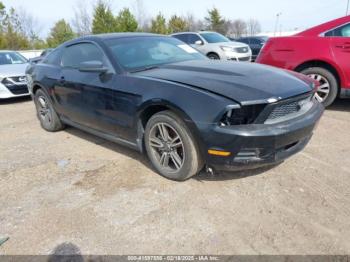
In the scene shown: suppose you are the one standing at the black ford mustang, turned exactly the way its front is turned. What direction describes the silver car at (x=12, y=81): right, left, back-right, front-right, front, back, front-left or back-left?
back

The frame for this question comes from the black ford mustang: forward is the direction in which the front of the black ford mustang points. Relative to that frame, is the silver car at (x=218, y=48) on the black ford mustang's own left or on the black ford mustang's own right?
on the black ford mustang's own left

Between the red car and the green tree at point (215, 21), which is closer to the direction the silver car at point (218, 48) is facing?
the red car

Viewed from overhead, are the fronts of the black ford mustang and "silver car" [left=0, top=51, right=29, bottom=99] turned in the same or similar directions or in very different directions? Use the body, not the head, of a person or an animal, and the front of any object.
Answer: same or similar directions

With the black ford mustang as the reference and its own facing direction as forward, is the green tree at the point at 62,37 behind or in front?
behind

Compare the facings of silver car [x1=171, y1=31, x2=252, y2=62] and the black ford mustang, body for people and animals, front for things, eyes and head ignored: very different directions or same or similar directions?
same or similar directions

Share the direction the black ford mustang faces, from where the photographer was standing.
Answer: facing the viewer and to the right of the viewer

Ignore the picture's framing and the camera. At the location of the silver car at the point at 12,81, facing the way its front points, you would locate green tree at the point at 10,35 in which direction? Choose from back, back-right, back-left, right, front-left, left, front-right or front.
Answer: back-left

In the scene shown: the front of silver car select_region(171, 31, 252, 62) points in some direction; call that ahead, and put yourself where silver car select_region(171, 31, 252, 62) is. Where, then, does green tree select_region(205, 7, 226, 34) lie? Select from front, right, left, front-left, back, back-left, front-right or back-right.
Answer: back-left

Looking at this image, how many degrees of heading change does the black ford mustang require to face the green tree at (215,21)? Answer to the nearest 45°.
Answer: approximately 135° to its left

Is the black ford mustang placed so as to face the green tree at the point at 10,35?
no

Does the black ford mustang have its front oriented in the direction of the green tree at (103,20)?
no

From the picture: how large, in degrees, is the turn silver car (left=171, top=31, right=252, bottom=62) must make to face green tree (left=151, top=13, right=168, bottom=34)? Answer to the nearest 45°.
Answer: approximately 135° to its left

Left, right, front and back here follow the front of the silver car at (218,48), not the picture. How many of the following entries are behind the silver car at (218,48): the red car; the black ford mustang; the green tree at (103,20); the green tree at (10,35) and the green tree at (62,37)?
3

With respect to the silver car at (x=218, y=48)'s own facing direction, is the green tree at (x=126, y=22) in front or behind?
behind

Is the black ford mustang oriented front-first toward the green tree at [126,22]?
no
